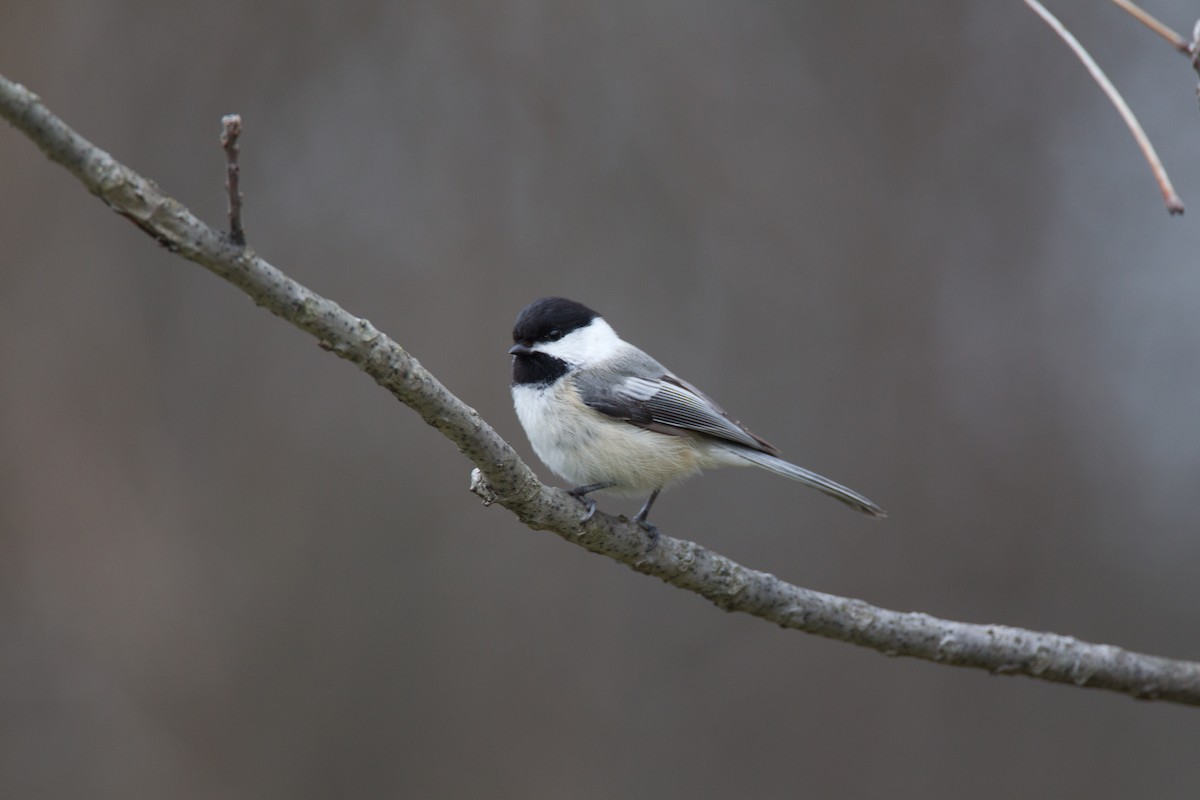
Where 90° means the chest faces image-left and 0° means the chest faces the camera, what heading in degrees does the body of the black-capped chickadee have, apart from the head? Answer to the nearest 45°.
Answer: approximately 90°
